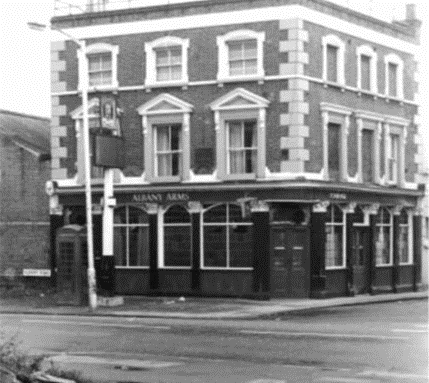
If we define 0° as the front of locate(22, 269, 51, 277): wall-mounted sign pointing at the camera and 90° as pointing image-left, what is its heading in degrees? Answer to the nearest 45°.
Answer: approximately 0°

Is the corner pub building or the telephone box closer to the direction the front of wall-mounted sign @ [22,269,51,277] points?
the telephone box

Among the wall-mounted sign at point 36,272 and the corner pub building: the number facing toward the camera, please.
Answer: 2

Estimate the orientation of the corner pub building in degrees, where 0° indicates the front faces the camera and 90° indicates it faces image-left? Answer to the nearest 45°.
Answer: approximately 0°

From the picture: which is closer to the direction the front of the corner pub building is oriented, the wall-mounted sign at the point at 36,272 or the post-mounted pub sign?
the post-mounted pub sign

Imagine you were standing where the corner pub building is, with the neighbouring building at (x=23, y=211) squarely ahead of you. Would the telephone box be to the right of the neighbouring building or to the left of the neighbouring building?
left

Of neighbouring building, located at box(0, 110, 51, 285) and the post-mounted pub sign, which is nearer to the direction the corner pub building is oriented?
the post-mounted pub sign

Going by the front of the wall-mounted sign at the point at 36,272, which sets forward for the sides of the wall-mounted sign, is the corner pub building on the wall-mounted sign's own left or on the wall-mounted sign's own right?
on the wall-mounted sign's own left

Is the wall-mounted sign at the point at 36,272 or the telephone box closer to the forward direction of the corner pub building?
the telephone box

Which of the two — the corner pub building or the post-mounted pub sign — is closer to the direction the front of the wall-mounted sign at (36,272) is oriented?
the post-mounted pub sign
